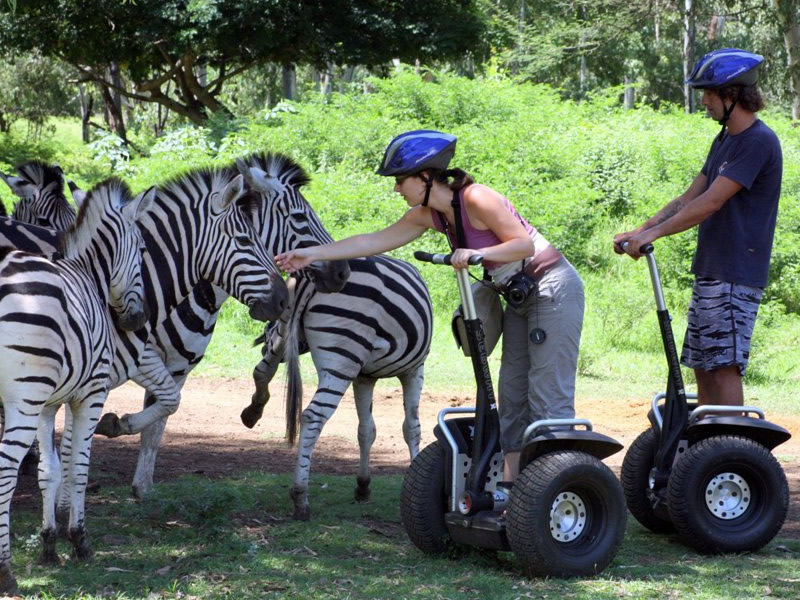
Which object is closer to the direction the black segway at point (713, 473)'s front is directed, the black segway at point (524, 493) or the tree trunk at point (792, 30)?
the black segway

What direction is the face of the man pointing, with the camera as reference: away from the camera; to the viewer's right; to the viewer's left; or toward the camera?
to the viewer's left

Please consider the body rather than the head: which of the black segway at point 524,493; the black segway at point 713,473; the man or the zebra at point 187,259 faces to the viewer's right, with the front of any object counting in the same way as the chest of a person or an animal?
the zebra

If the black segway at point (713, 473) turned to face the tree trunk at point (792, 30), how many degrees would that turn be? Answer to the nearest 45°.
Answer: approximately 135° to its right

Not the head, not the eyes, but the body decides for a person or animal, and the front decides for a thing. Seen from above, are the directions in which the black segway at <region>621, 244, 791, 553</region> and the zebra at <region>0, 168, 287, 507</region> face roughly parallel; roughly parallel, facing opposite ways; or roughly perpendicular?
roughly parallel, facing opposite ways

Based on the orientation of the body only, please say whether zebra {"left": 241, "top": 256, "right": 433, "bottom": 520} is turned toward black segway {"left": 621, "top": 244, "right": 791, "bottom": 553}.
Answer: no

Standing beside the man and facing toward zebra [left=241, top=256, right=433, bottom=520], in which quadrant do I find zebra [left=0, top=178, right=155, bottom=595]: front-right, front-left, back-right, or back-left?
front-left

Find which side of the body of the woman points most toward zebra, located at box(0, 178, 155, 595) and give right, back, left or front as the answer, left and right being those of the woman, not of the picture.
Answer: front

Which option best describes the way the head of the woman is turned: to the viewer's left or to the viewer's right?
to the viewer's left

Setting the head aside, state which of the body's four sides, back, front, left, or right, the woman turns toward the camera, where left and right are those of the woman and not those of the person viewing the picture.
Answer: left

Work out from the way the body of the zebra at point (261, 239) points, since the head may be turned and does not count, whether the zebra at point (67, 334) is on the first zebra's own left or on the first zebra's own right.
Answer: on the first zebra's own right

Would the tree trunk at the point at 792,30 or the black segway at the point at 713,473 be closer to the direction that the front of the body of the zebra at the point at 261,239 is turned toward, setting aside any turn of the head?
the black segway

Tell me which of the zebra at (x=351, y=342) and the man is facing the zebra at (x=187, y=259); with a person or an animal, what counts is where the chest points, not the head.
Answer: the man
